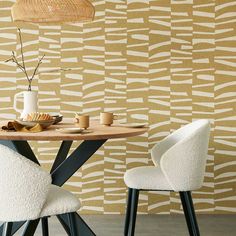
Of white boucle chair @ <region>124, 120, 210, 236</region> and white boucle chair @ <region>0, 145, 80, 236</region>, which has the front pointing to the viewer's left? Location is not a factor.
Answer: white boucle chair @ <region>124, 120, 210, 236</region>

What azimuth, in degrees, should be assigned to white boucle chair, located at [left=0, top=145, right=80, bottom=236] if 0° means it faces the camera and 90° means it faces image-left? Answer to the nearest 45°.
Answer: approximately 225°

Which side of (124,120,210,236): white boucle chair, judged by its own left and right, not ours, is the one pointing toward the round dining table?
front

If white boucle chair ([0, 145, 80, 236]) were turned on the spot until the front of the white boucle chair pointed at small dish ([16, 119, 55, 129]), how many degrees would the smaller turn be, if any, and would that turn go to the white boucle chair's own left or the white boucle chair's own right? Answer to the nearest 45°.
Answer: approximately 45° to the white boucle chair's own left

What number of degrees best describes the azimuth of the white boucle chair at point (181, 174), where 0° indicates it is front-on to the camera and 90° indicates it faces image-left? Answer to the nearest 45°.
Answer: approximately 90°

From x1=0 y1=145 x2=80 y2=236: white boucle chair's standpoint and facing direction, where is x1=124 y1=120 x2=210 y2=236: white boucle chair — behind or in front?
in front

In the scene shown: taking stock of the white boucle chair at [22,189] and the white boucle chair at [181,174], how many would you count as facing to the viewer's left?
1

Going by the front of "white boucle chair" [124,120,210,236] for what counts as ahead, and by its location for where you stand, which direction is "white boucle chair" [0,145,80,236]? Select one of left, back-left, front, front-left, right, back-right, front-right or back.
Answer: front-left

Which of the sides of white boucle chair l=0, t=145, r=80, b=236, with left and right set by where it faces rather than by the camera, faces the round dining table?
front

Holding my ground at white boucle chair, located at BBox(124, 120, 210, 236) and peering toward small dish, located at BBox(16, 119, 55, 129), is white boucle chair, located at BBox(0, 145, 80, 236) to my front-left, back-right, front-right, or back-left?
front-left

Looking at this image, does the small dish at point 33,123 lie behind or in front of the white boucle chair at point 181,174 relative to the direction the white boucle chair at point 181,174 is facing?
in front
